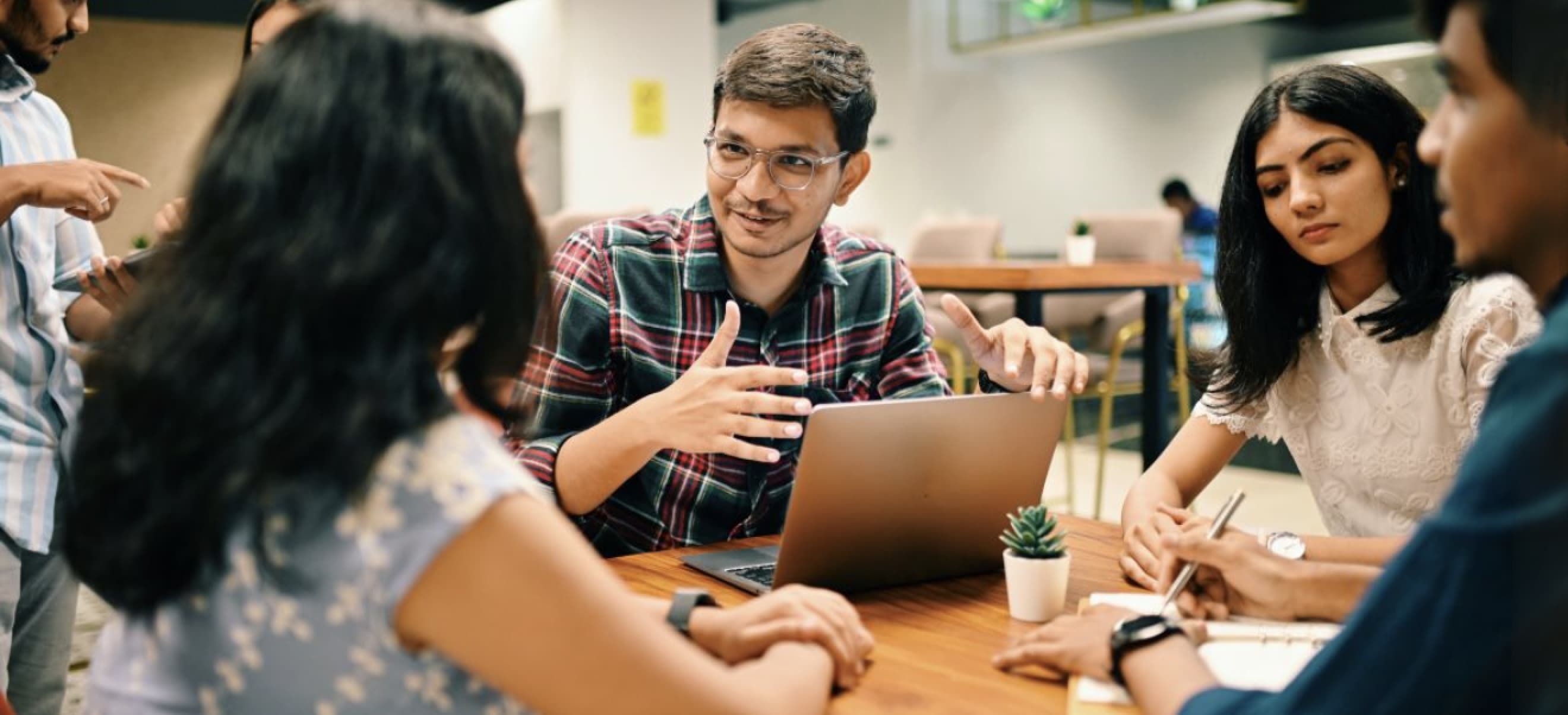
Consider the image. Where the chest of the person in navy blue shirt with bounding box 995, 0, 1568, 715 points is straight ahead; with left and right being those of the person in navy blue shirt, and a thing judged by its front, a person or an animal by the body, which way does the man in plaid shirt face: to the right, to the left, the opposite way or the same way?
to the left

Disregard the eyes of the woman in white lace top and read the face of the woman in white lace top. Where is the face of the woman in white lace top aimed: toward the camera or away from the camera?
toward the camera

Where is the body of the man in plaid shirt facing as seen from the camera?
toward the camera

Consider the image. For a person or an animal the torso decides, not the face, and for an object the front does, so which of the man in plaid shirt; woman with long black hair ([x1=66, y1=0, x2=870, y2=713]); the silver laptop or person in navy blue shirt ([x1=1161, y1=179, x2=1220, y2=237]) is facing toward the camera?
the man in plaid shirt

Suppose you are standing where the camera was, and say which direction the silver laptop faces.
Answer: facing away from the viewer and to the left of the viewer

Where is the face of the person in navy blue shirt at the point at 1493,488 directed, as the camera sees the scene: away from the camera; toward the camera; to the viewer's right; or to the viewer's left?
to the viewer's left

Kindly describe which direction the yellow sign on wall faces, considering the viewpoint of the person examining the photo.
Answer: facing the viewer

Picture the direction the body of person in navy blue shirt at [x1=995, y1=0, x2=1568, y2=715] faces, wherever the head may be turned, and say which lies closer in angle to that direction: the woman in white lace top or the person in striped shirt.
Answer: the person in striped shirt

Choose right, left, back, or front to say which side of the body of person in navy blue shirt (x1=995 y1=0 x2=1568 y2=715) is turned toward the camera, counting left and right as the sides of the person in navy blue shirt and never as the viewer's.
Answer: left

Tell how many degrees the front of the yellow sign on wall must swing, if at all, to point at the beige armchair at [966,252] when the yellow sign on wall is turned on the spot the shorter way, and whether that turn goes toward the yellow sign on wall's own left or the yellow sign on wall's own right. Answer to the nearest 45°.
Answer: approximately 45° to the yellow sign on wall's own left

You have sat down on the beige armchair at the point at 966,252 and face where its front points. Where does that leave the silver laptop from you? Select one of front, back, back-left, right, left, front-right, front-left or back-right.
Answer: front

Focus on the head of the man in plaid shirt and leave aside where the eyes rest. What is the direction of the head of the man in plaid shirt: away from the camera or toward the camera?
toward the camera

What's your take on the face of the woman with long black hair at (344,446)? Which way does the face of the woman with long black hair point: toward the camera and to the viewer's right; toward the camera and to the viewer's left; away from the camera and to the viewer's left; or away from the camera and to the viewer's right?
away from the camera and to the viewer's right
